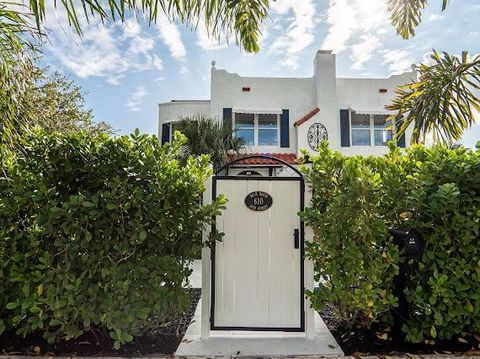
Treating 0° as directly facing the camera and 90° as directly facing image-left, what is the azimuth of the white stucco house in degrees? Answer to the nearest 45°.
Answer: approximately 0°

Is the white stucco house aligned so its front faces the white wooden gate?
yes

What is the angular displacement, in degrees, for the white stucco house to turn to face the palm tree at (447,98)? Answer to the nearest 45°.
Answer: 0° — it already faces it

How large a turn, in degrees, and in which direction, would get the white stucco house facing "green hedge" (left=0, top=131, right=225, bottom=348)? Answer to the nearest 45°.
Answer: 0° — it already faces it

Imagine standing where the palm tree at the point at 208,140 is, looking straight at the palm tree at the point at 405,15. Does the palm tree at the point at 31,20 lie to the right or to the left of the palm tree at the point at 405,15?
right

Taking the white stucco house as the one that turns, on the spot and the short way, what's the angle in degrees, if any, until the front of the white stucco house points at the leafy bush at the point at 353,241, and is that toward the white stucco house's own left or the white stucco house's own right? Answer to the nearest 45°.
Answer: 0° — it already faces it

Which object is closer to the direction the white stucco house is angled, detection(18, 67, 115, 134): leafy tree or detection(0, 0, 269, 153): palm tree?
the palm tree

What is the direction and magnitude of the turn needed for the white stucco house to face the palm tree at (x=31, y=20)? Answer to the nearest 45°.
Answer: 0° — it already faces it
